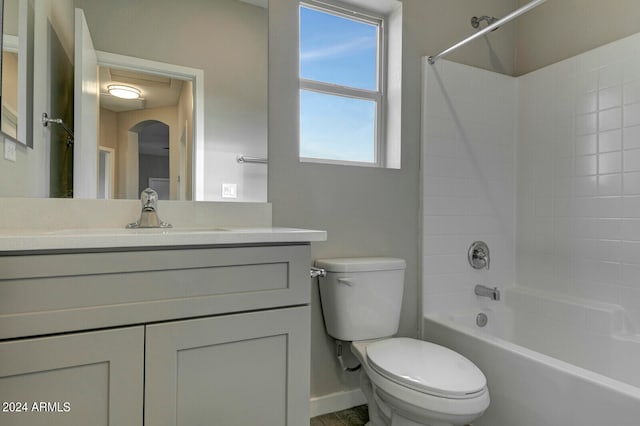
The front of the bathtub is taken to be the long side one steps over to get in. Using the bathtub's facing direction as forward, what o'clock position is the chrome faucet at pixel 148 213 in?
The chrome faucet is roughly at 12 o'clock from the bathtub.

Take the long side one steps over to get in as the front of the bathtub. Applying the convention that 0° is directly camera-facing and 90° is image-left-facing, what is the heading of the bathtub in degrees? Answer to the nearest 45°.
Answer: approximately 45°

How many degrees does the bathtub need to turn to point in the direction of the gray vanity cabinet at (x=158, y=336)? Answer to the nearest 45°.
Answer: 0° — it already faces it

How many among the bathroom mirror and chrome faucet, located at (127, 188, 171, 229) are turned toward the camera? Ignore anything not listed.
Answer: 2

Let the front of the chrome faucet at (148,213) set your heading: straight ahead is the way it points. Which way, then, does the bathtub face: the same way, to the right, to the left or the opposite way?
to the right

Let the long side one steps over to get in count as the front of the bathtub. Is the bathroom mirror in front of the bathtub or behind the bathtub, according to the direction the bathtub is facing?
in front

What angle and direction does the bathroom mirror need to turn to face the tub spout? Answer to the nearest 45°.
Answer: approximately 90° to its left

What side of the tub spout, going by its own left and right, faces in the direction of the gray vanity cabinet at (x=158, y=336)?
right

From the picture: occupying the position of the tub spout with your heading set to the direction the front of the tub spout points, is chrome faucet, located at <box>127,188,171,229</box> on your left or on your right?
on your right
